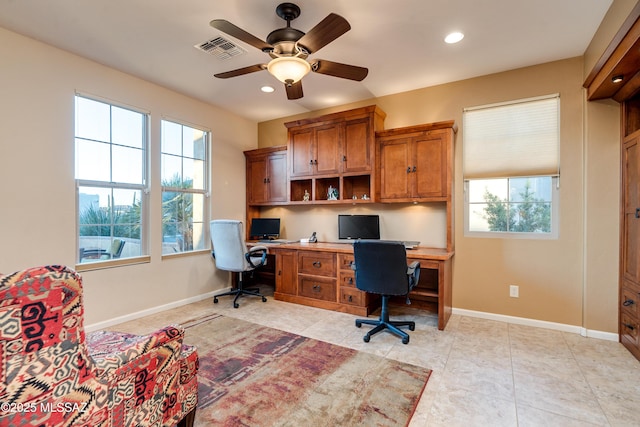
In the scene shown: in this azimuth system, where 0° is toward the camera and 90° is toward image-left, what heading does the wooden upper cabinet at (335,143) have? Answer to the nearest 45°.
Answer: approximately 45°

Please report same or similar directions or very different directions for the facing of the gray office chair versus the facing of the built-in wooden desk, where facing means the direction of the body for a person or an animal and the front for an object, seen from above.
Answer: very different directions

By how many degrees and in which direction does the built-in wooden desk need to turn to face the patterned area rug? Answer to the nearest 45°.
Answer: approximately 45° to its left

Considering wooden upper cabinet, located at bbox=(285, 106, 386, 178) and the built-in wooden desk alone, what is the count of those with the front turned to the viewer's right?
0

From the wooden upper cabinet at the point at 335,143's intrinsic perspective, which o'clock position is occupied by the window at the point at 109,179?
The window is roughly at 1 o'clock from the wooden upper cabinet.

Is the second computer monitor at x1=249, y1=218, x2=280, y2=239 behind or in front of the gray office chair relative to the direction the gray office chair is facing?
in front

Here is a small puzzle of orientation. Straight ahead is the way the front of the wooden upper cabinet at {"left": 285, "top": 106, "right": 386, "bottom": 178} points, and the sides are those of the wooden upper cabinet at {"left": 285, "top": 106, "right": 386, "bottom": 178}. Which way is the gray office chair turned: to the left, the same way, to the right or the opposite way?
the opposite way

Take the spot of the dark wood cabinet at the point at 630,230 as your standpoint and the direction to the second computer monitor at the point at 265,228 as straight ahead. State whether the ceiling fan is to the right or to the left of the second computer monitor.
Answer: left

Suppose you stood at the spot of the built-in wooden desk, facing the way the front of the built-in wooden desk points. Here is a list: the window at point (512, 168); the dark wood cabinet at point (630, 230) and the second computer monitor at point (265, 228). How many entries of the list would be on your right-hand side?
1

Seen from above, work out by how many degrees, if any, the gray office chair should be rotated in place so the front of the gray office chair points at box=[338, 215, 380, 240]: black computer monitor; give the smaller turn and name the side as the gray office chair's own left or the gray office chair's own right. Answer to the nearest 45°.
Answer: approximately 45° to the gray office chair's own right

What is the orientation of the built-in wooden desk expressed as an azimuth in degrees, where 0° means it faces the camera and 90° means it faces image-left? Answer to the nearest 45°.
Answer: approximately 45°

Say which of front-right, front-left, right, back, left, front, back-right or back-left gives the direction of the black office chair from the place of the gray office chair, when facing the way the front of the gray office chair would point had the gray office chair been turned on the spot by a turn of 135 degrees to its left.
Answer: back-left

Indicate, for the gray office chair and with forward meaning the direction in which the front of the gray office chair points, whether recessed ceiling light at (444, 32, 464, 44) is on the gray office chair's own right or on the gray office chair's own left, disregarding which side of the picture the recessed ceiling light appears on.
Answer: on the gray office chair's own right
